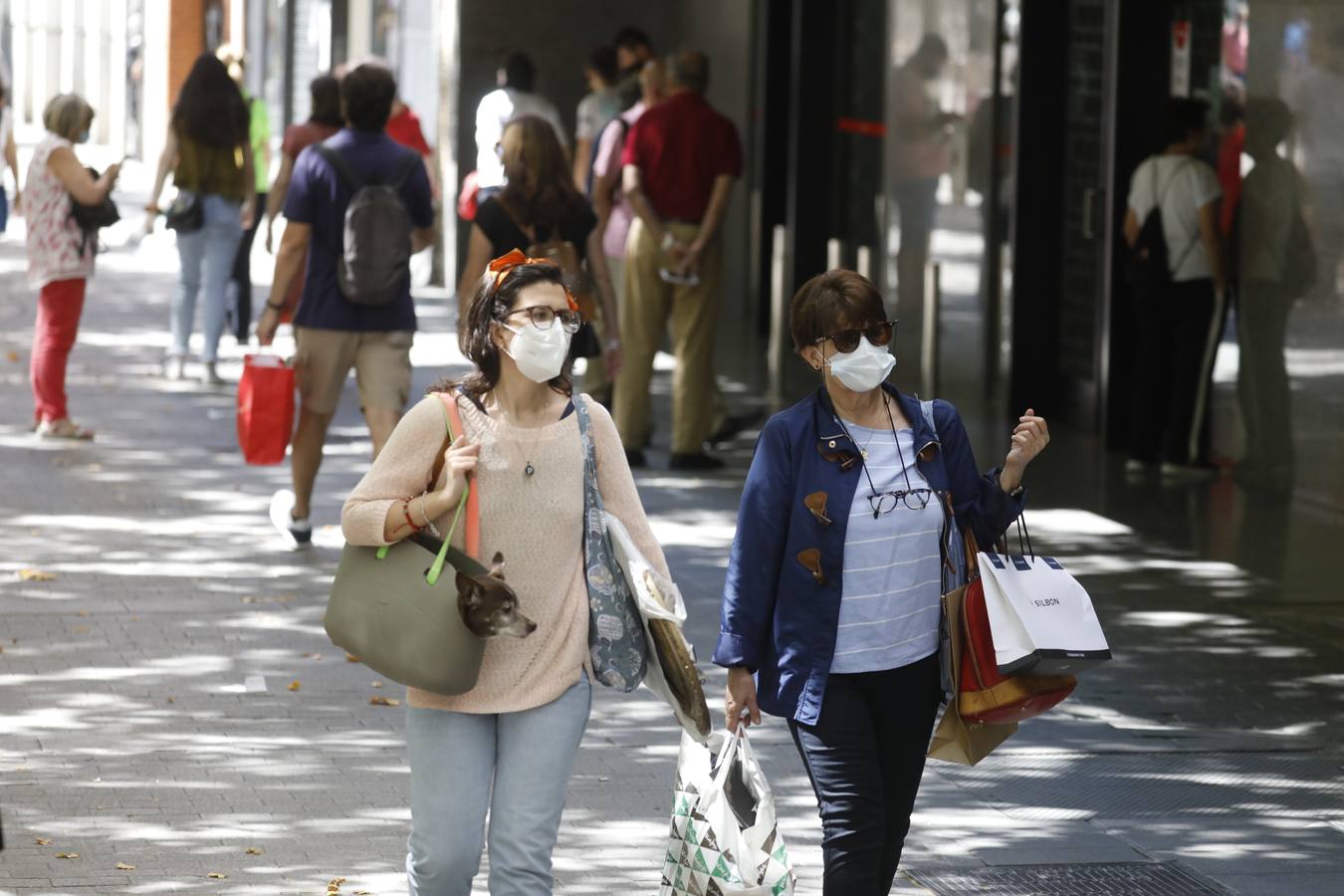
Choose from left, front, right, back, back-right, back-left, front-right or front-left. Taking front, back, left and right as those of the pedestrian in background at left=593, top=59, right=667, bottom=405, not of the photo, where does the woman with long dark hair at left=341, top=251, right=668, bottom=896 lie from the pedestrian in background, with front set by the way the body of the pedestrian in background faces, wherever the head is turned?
back

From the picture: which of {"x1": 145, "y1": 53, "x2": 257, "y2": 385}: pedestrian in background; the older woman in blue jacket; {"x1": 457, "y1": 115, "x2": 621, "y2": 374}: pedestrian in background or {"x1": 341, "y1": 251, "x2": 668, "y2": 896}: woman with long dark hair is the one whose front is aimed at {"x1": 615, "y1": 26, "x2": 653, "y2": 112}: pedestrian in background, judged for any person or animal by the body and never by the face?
{"x1": 457, "y1": 115, "x2": 621, "y2": 374}: pedestrian in background

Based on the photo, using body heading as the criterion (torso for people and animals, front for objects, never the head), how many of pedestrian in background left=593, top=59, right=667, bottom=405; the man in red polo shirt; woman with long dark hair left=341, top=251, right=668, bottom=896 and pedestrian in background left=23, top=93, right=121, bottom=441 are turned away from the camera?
2

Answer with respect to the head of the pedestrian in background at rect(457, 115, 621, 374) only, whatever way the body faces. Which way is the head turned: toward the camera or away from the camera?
away from the camera

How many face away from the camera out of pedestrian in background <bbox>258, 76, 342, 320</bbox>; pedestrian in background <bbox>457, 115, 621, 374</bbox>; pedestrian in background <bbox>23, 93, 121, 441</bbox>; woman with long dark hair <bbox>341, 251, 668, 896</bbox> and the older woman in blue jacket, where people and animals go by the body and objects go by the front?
2

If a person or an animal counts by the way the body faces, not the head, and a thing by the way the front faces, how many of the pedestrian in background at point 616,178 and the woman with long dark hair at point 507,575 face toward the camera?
1

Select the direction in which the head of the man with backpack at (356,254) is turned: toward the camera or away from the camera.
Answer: away from the camera

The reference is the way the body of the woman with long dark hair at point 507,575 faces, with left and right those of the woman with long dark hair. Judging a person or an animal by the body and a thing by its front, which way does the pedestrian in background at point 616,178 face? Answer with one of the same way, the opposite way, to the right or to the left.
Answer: the opposite way

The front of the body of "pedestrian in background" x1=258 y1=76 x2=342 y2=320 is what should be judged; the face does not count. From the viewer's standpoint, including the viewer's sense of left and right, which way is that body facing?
facing away from the viewer

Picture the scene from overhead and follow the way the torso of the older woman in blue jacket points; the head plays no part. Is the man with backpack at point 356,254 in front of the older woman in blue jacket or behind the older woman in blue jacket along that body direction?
behind

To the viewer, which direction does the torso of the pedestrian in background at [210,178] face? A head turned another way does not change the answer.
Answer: away from the camera

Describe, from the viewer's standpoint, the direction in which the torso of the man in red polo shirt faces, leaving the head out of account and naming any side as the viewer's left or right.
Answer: facing away from the viewer

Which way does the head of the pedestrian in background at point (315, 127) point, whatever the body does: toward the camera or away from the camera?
away from the camera

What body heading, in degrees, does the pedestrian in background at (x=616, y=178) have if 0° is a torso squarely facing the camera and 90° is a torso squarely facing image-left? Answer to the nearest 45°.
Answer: approximately 180°

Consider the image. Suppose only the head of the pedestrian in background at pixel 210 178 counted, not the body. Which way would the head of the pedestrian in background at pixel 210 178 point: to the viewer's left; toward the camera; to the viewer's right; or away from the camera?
away from the camera

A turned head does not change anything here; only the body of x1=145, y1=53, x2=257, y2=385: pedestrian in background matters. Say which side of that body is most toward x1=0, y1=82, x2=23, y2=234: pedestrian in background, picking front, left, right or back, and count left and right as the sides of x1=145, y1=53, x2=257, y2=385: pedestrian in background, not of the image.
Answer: left
